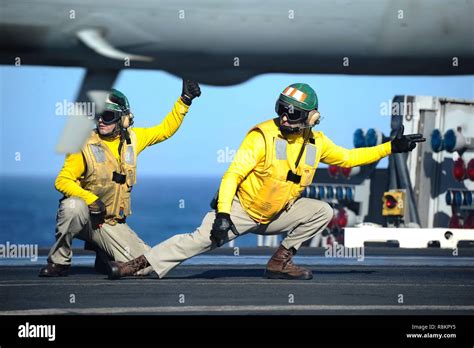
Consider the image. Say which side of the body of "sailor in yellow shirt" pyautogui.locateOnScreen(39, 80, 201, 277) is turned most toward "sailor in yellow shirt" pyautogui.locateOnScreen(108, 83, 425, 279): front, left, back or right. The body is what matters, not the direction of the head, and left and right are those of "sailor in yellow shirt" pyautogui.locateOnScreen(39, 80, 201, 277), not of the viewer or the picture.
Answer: left

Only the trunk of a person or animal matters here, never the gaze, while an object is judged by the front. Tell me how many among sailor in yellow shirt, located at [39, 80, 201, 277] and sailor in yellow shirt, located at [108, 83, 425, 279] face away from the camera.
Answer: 0

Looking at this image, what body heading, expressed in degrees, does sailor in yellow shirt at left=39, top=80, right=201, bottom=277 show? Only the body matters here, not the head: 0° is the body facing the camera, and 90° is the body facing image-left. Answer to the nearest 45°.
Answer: approximately 0°

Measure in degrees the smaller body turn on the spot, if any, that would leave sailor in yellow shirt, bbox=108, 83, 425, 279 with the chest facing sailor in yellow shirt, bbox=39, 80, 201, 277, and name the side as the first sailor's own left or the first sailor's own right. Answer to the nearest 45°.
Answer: approximately 135° to the first sailor's own right

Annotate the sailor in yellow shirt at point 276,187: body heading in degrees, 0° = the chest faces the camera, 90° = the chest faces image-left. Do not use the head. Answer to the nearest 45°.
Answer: approximately 315°
